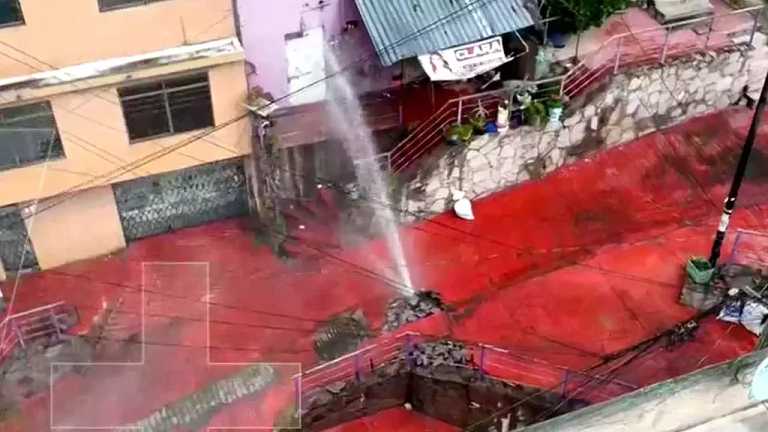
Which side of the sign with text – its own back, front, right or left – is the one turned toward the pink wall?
right

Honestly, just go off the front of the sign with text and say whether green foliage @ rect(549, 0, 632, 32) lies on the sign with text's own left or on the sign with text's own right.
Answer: on the sign with text's own left

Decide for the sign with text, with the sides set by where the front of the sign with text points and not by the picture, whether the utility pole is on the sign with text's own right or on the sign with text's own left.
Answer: on the sign with text's own left

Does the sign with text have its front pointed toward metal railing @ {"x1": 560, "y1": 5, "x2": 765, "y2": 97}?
no

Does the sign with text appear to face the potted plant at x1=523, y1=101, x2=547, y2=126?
no

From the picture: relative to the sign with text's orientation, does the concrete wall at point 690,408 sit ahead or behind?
ahead

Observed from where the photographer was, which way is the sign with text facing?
facing the viewer
